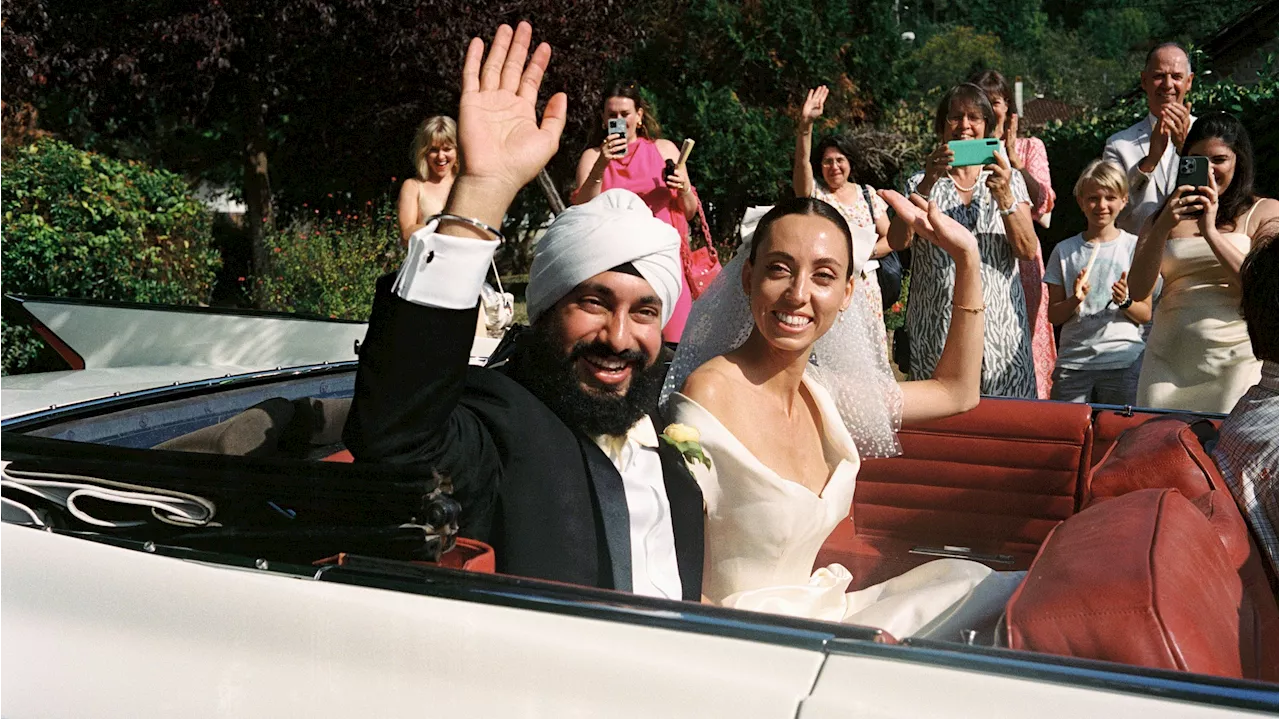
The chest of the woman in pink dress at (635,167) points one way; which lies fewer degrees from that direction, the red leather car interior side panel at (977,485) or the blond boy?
the red leather car interior side panel

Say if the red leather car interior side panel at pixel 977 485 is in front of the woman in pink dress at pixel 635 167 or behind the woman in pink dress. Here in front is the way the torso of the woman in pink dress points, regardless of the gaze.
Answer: in front

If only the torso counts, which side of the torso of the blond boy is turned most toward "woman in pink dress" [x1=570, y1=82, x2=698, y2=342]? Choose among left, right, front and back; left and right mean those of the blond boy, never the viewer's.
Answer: right

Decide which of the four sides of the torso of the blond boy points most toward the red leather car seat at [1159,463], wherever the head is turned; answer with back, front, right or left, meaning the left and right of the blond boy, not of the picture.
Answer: front

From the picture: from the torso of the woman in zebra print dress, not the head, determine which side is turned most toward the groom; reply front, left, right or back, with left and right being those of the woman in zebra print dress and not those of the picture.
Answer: front

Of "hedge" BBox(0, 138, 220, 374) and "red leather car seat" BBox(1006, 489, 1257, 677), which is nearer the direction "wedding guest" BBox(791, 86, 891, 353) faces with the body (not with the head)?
the red leather car seat

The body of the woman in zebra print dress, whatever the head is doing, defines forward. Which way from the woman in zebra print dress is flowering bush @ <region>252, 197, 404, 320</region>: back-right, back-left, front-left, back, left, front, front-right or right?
back-right

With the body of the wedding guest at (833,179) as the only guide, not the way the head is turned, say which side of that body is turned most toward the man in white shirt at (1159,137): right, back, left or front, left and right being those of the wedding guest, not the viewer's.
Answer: left
